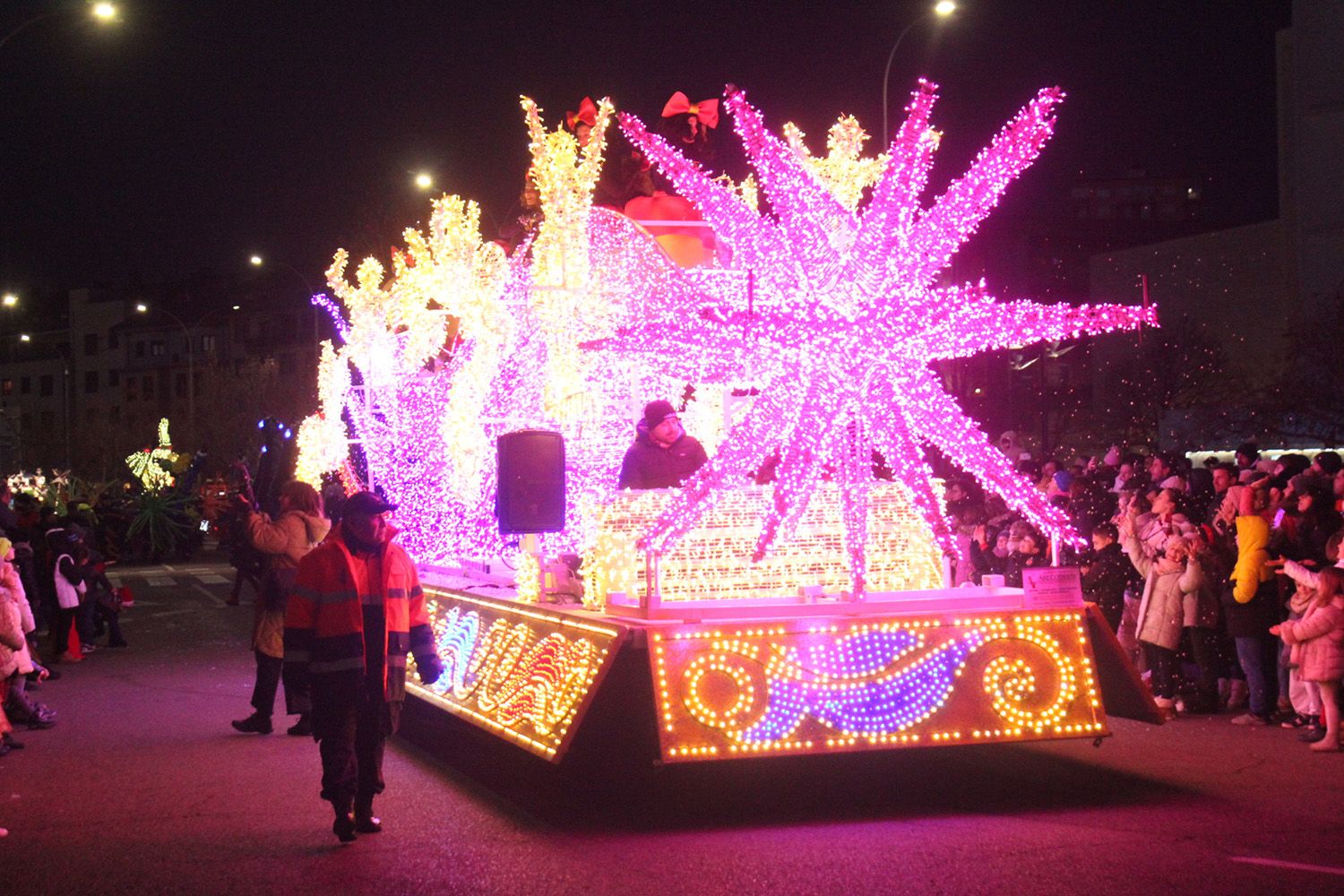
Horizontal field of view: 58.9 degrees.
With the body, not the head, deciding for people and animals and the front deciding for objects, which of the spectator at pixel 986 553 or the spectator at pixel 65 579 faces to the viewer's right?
the spectator at pixel 65 579

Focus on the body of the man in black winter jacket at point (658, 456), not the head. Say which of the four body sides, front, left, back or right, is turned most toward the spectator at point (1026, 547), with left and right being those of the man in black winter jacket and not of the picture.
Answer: left

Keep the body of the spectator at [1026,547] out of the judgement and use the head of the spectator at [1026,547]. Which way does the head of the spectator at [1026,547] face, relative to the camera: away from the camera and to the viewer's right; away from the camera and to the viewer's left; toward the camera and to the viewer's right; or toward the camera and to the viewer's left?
toward the camera and to the viewer's left

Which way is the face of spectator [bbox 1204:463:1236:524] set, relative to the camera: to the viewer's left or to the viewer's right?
to the viewer's left

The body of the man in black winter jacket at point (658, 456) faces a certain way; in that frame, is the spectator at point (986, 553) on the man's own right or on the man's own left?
on the man's own left

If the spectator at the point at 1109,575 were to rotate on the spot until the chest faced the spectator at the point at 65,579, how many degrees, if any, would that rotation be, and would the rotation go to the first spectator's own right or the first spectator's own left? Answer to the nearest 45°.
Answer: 0° — they already face them

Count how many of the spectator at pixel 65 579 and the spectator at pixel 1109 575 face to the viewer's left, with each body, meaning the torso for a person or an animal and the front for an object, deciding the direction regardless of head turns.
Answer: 1

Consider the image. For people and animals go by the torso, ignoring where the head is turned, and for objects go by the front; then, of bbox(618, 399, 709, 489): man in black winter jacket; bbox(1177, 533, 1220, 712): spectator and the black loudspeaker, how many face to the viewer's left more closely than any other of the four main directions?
1

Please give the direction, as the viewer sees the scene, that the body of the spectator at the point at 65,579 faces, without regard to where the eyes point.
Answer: to the viewer's right

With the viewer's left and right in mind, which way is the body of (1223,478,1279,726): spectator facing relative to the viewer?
facing to the left of the viewer

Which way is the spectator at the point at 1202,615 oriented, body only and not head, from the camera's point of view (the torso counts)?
to the viewer's left

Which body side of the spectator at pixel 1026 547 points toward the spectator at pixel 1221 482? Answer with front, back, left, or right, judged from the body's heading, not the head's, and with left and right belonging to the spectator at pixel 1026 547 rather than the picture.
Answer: back
